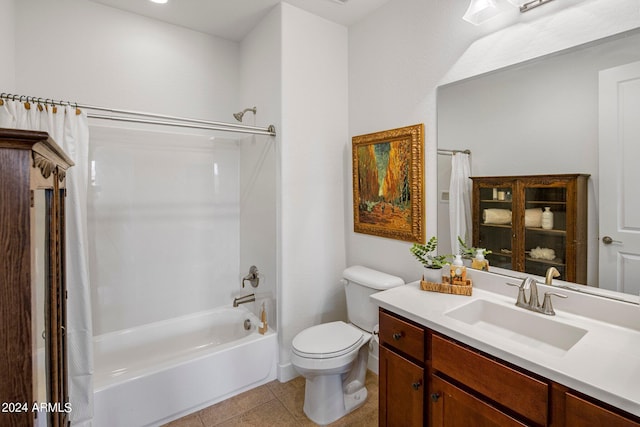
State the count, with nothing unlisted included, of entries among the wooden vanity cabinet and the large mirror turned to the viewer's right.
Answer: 0

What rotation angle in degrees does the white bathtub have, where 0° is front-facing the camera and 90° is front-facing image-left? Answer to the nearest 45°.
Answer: approximately 315°

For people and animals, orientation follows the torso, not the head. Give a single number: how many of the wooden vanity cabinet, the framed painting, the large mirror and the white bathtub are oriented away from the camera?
0

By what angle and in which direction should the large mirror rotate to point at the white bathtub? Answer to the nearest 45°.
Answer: approximately 45° to its right

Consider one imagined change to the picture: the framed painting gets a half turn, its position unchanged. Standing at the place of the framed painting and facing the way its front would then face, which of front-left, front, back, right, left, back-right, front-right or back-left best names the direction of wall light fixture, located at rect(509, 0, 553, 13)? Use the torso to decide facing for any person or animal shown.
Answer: right

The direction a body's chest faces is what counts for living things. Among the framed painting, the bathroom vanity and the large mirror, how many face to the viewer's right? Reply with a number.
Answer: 0

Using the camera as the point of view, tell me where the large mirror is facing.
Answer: facing the viewer and to the left of the viewer

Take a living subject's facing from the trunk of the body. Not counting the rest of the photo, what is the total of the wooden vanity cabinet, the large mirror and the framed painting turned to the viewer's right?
0

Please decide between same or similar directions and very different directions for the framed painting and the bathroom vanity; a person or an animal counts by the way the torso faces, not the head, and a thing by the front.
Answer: same or similar directions

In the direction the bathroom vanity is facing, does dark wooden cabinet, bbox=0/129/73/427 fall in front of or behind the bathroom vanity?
in front
